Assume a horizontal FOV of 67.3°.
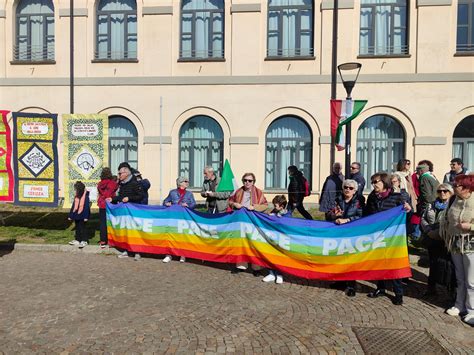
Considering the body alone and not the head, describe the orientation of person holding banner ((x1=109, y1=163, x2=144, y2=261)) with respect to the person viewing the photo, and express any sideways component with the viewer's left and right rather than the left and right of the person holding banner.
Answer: facing the viewer and to the left of the viewer

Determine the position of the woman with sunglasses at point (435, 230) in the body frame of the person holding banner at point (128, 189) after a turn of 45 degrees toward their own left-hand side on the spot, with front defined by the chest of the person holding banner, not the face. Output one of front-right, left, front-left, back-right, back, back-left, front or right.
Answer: front-left

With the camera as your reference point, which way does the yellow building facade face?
facing the viewer

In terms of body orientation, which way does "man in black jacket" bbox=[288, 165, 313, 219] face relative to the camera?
to the viewer's left

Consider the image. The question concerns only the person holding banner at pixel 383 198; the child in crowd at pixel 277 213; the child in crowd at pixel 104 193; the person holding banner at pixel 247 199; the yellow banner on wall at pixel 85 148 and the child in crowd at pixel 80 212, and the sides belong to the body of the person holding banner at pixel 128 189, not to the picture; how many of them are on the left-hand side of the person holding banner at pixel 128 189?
3

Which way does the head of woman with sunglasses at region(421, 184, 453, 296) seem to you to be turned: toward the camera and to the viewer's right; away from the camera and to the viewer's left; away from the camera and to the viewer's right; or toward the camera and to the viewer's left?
toward the camera and to the viewer's left

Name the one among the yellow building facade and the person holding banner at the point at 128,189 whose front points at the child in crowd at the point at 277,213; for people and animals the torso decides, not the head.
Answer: the yellow building facade

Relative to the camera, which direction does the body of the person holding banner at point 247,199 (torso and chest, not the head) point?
toward the camera

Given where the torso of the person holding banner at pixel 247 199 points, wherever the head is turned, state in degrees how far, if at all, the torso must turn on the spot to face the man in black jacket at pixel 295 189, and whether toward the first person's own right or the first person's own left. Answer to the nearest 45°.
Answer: approximately 135° to the first person's own left

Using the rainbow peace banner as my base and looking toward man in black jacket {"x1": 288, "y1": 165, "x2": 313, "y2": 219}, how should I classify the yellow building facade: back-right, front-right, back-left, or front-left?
front-left

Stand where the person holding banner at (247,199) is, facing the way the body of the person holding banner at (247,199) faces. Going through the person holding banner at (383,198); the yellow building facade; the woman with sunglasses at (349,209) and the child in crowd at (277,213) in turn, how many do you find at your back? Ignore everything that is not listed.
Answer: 1

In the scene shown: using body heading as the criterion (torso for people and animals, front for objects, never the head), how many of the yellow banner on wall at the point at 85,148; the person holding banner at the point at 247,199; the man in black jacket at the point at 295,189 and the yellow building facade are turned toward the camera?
3

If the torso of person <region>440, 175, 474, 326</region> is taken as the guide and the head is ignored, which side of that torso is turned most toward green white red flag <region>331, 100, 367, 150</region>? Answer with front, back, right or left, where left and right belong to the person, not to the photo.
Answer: right

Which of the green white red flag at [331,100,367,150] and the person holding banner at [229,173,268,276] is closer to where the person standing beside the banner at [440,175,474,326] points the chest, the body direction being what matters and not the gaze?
the person holding banner

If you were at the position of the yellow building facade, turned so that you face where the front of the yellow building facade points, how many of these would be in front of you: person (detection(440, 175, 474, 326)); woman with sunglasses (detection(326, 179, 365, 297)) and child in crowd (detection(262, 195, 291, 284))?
3
